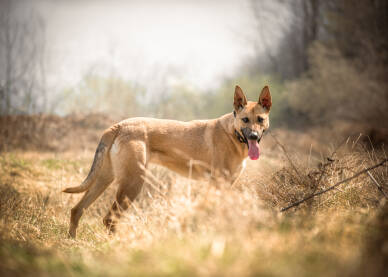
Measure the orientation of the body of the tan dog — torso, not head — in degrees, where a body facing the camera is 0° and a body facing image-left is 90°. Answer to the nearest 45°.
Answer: approximately 270°
